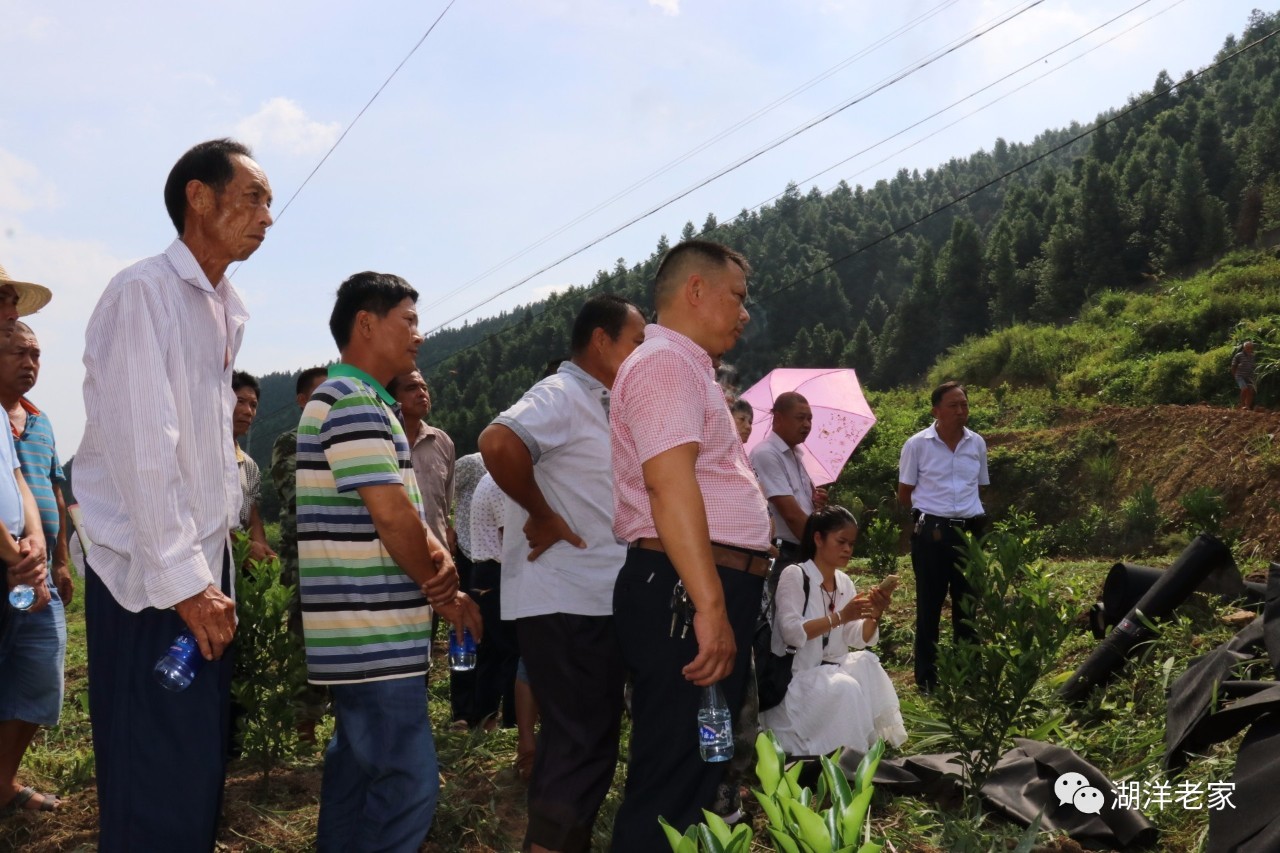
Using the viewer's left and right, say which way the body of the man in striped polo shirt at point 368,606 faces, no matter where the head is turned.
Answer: facing to the right of the viewer

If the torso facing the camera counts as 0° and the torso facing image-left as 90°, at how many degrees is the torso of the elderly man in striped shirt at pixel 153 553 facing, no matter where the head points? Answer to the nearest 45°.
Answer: approximately 315°

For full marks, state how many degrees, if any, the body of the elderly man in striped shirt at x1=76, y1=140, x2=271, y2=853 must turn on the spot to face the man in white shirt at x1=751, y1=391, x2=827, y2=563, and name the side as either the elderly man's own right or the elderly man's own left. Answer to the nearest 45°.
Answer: approximately 90° to the elderly man's own left

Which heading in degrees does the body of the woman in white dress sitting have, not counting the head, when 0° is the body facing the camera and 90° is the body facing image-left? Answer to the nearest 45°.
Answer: approximately 315°

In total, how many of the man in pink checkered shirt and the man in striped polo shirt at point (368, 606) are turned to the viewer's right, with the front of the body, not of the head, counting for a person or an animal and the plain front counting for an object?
2

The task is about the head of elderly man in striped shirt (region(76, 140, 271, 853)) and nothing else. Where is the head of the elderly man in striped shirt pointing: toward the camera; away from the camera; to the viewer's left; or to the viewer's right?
to the viewer's right

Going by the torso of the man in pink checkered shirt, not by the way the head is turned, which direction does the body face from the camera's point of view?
to the viewer's right

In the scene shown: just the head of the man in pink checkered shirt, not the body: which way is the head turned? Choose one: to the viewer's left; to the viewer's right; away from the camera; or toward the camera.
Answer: to the viewer's right

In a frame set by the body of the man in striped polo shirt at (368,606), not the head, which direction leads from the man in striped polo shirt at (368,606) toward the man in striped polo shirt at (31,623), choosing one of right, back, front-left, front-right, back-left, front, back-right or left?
back-left

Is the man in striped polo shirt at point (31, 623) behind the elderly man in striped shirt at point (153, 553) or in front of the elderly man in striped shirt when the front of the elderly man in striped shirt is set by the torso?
behind

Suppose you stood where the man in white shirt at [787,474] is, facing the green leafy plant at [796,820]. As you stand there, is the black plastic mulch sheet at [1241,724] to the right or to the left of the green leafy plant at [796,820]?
left

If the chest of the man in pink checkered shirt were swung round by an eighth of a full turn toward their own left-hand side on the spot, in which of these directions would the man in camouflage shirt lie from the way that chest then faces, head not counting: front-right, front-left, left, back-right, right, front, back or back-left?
left

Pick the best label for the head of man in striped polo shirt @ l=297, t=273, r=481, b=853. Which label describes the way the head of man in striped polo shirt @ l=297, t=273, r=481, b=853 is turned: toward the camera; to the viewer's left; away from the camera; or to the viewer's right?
to the viewer's right

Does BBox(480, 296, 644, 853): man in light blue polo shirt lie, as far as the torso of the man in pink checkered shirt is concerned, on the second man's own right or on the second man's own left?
on the second man's own left

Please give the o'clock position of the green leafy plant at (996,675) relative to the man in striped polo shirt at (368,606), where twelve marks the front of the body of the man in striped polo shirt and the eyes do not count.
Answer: The green leafy plant is roughly at 11 o'clock from the man in striped polo shirt.
